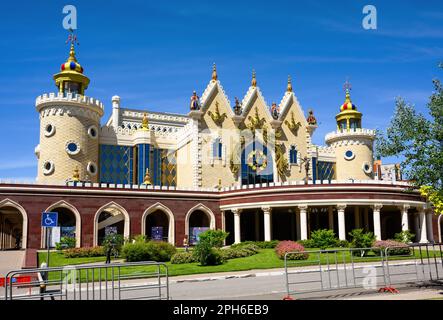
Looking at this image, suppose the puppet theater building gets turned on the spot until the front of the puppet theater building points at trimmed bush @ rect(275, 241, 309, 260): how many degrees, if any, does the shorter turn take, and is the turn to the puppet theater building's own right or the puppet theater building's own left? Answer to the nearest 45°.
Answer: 0° — it already faces it

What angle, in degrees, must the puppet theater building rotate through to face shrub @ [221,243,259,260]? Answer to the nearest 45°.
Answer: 0° — it already faces it

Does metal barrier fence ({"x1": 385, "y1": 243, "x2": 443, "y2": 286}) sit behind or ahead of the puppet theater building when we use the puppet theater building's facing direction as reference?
ahead

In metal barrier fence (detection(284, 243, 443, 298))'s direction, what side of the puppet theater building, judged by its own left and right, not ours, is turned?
front

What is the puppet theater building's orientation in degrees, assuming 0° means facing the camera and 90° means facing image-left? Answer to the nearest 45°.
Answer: approximately 315°

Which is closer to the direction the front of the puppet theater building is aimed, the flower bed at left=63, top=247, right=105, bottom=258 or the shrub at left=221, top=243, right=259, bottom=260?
the shrub

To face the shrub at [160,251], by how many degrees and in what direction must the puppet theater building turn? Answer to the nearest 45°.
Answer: approximately 45° to its right

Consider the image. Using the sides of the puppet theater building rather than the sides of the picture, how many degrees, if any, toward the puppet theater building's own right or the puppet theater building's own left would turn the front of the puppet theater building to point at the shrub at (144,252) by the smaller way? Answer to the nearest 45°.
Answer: approximately 45° to the puppet theater building's own right

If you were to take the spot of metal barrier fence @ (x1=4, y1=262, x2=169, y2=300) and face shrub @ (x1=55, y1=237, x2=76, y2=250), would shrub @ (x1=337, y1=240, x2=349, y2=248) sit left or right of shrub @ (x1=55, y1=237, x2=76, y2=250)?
right

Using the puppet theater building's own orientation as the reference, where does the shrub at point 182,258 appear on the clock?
The shrub is roughly at 1 o'clock from the puppet theater building.

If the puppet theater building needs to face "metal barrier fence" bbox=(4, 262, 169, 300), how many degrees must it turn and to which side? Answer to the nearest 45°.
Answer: approximately 45° to its right
